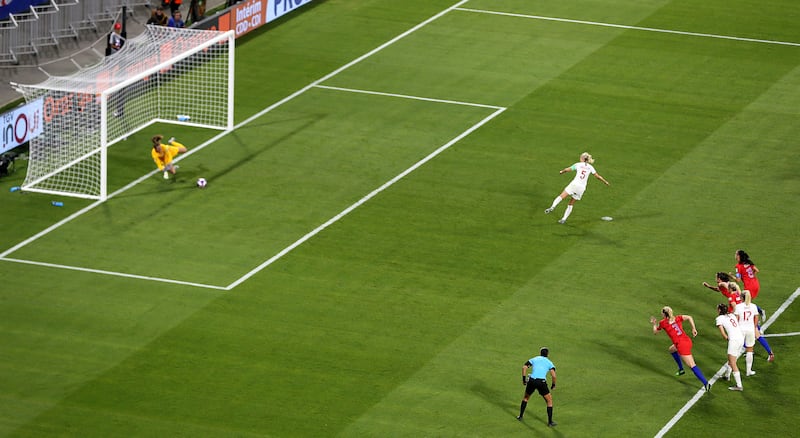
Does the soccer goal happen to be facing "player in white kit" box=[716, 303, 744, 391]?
yes

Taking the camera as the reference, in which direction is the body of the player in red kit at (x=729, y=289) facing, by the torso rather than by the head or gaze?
to the viewer's left

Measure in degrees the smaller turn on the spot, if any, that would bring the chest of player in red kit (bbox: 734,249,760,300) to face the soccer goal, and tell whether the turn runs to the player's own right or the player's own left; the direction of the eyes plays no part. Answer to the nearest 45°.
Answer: approximately 45° to the player's own left

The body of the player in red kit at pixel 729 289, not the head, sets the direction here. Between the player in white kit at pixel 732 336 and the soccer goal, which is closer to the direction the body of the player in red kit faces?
the soccer goal

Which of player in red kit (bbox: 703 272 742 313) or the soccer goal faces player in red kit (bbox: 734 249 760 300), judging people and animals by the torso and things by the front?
the soccer goal

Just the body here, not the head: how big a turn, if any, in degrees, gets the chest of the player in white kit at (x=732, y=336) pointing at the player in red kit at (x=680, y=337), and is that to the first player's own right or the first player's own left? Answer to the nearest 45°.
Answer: approximately 45° to the first player's own left

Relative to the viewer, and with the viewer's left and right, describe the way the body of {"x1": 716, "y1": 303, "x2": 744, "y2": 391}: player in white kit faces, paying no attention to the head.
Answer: facing away from the viewer and to the left of the viewer

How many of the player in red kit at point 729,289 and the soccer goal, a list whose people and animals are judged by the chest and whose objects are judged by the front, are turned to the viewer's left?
1

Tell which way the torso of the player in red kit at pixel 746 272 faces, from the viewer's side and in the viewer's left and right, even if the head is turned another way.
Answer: facing away from the viewer and to the left of the viewer

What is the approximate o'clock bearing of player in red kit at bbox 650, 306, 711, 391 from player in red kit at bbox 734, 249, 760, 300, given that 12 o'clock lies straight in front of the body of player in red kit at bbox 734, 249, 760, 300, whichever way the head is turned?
player in red kit at bbox 650, 306, 711, 391 is roughly at 8 o'clock from player in red kit at bbox 734, 249, 760, 300.

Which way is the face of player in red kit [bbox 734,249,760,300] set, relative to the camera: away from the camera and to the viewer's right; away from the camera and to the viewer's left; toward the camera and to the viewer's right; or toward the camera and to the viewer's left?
away from the camera and to the viewer's left

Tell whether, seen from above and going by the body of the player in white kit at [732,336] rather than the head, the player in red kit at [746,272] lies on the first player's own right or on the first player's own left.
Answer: on the first player's own right

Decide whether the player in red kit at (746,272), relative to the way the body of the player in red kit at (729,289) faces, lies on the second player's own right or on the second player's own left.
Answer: on the second player's own right

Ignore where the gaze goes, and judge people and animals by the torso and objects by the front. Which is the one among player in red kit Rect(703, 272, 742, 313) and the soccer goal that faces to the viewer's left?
the player in red kit
